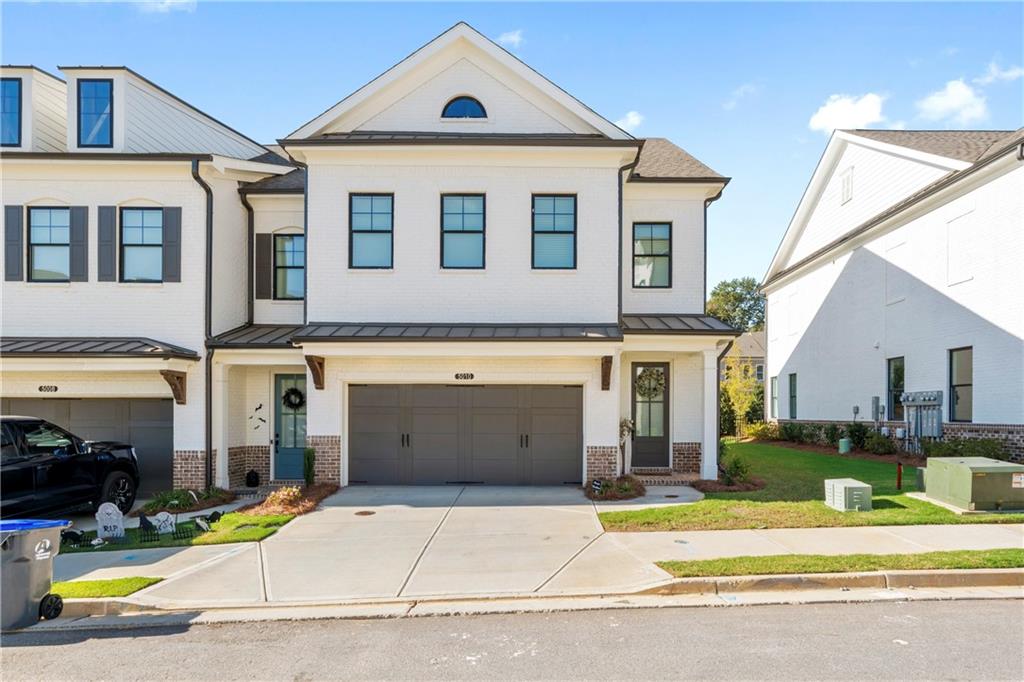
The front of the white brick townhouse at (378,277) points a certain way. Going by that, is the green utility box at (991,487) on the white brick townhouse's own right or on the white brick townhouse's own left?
on the white brick townhouse's own left

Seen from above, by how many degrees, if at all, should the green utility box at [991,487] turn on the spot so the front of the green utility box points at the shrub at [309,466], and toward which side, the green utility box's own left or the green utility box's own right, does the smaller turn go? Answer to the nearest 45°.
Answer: approximately 90° to the green utility box's own right

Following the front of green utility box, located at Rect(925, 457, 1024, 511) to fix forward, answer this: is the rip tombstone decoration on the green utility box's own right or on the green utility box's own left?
on the green utility box's own right

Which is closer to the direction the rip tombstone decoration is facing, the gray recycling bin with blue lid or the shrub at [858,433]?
the gray recycling bin with blue lid

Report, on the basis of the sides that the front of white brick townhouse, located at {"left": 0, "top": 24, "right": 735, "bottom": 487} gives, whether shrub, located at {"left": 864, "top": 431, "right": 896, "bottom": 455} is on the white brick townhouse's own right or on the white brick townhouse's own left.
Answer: on the white brick townhouse's own left

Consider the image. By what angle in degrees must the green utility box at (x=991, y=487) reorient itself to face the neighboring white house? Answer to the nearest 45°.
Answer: approximately 180°

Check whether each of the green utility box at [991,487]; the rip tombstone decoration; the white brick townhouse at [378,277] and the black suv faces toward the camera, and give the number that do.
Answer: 3

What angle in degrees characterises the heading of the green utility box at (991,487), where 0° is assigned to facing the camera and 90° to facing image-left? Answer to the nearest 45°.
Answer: approximately 0°
